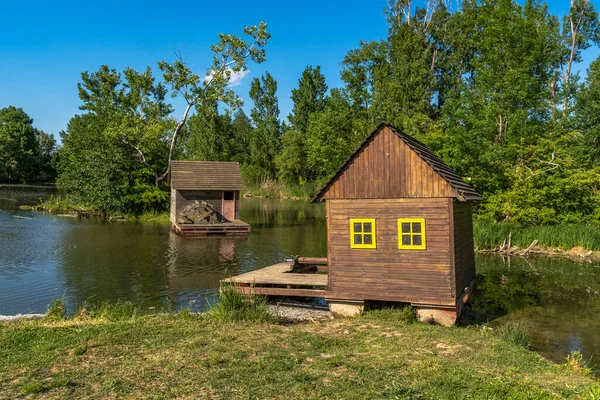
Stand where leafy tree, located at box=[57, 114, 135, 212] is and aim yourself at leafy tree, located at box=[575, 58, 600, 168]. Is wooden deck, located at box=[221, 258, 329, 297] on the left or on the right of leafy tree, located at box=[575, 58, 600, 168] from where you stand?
right

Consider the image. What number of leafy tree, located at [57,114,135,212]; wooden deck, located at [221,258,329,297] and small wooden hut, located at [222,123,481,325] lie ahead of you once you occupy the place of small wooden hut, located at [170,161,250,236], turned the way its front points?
2

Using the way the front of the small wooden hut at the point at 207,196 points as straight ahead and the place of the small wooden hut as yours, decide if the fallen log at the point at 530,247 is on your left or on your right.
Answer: on your left

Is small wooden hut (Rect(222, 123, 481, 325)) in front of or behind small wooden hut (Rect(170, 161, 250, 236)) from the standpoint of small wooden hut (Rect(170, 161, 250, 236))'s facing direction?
in front

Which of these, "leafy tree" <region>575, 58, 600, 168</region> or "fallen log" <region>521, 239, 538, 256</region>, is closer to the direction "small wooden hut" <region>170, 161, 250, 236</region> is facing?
the fallen log

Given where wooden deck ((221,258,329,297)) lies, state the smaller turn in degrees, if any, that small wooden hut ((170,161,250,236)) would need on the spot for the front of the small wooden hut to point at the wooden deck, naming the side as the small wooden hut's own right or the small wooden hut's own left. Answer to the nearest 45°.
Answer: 0° — it already faces it

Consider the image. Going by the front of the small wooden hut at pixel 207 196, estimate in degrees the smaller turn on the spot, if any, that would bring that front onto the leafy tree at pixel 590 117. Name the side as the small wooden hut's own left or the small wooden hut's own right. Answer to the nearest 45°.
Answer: approximately 90° to the small wooden hut's own left

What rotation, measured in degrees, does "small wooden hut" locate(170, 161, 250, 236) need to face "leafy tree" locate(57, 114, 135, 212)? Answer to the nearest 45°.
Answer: approximately 135° to its right

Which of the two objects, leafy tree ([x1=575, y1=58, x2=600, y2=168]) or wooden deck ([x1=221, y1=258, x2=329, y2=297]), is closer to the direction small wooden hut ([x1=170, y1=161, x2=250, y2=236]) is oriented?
the wooden deck

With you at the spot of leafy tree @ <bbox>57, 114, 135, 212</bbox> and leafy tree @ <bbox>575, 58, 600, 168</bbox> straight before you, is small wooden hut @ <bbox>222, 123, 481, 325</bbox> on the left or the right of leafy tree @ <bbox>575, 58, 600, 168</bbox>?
right

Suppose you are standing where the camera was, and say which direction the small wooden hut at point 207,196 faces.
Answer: facing the viewer
